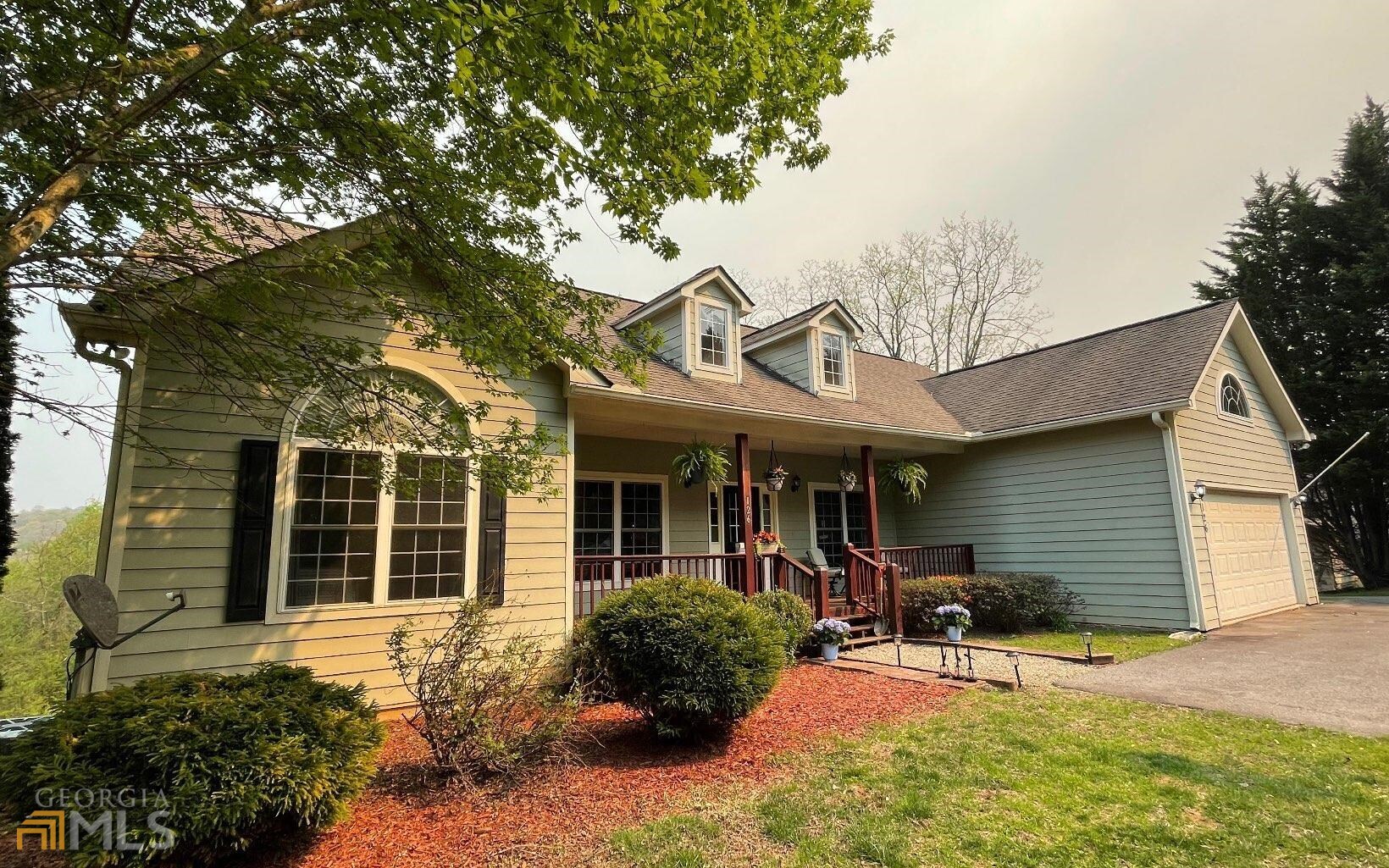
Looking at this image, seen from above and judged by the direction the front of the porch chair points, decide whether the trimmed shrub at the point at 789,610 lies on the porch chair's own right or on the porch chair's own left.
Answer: on the porch chair's own right

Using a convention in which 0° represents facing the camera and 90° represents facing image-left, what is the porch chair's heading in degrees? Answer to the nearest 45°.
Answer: approximately 315°

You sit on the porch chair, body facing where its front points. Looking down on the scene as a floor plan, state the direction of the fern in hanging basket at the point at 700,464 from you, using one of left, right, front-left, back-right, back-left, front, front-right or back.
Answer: right
